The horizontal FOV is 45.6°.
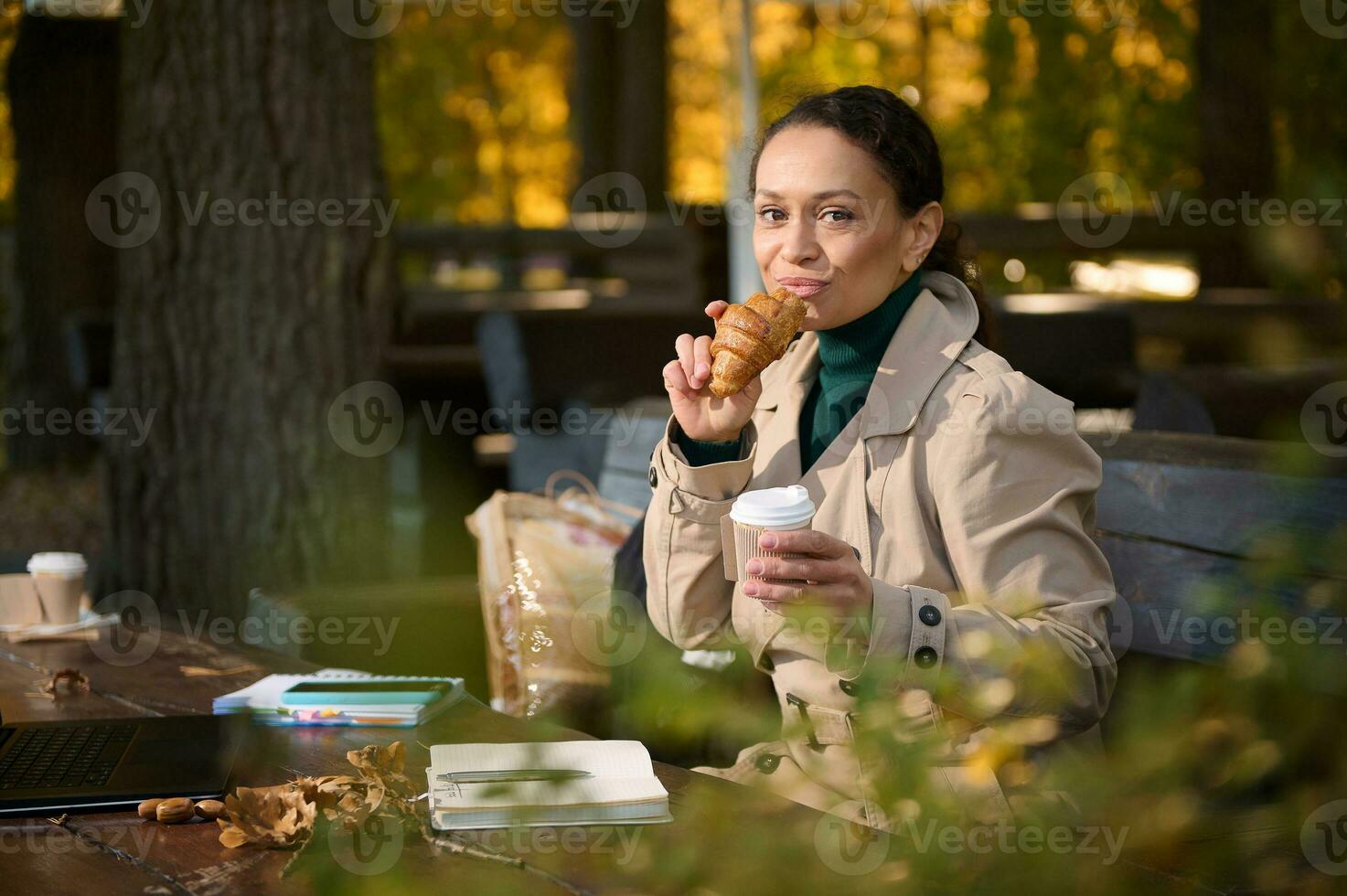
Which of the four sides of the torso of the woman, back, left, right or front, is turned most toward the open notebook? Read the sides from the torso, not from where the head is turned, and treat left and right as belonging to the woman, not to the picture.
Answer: front

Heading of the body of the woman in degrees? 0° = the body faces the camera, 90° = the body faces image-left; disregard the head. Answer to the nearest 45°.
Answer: approximately 45°

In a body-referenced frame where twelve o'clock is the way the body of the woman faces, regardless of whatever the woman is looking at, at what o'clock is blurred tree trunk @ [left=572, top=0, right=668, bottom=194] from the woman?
The blurred tree trunk is roughly at 4 o'clock from the woman.

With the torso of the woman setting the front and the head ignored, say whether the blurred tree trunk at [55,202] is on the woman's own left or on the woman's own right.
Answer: on the woman's own right
